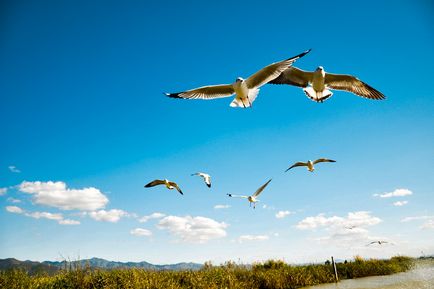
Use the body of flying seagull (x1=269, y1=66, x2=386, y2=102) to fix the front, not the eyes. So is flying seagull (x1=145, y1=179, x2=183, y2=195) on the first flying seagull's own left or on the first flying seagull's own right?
on the first flying seagull's own right

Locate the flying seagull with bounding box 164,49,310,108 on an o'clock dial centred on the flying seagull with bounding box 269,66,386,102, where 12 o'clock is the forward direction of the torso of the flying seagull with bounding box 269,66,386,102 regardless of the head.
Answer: the flying seagull with bounding box 164,49,310,108 is roughly at 2 o'clock from the flying seagull with bounding box 269,66,386,102.

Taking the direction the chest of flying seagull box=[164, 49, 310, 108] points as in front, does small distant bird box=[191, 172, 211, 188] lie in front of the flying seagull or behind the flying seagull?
behind

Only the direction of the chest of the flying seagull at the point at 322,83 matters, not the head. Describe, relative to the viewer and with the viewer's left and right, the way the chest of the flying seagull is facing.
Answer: facing the viewer

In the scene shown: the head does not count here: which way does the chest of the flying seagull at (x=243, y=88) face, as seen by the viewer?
toward the camera

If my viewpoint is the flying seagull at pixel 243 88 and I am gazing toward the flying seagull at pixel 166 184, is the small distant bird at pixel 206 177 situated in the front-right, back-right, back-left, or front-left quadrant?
front-right

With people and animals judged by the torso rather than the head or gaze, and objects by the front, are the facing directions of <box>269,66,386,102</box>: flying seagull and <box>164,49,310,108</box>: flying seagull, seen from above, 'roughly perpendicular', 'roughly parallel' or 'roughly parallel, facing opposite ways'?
roughly parallel
